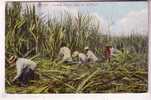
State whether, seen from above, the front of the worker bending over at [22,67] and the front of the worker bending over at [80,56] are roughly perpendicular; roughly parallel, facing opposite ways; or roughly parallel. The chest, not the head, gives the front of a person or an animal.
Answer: roughly parallel

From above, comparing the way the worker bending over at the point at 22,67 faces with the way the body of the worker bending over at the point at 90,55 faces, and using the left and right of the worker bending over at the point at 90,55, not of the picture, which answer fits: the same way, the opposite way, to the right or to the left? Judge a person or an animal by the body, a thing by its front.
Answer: the same way

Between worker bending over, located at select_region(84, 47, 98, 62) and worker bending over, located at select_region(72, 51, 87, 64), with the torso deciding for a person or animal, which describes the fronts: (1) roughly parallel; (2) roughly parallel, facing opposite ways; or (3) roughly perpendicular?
roughly parallel

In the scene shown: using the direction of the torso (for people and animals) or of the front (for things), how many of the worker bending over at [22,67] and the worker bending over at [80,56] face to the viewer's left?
2

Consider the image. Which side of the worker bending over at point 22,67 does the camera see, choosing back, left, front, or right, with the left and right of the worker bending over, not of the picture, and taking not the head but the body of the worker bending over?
left

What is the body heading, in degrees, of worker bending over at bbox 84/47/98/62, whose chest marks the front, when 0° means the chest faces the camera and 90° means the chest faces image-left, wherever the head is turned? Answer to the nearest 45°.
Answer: approximately 90°

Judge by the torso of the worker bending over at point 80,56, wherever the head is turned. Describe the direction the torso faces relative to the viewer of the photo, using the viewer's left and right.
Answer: facing to the left of the viewer
